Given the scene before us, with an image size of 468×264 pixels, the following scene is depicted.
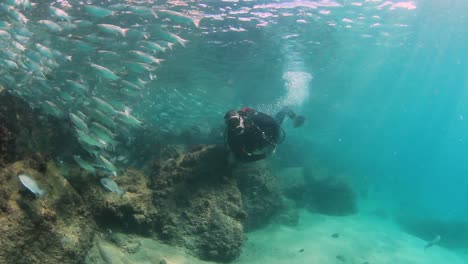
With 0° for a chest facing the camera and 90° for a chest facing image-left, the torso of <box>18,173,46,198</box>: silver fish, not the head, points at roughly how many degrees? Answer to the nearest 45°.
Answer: approximately 90°

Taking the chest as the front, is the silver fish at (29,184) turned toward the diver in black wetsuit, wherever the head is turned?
no

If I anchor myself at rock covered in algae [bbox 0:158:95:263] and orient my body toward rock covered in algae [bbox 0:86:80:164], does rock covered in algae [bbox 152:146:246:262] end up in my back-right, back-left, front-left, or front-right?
front-right

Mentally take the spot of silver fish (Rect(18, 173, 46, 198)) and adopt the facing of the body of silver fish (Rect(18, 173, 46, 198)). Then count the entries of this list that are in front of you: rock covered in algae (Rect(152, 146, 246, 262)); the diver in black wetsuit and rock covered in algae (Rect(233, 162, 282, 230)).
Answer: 0

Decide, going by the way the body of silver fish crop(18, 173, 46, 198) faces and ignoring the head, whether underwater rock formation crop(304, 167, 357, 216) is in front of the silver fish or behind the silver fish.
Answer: behind

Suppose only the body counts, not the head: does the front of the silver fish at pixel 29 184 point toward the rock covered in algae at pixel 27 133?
no

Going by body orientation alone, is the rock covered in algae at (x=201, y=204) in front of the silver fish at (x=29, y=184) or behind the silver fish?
behind

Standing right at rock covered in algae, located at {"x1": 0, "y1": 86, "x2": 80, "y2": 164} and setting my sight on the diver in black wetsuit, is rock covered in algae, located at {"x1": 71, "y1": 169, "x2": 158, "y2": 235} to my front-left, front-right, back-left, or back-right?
front-right

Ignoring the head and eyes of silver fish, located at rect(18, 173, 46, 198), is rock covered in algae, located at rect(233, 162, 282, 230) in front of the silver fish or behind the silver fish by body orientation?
behind

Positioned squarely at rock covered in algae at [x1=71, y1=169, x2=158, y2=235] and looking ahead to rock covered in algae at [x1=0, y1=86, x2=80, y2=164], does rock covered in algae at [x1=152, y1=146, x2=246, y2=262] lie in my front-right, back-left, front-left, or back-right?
back-right
